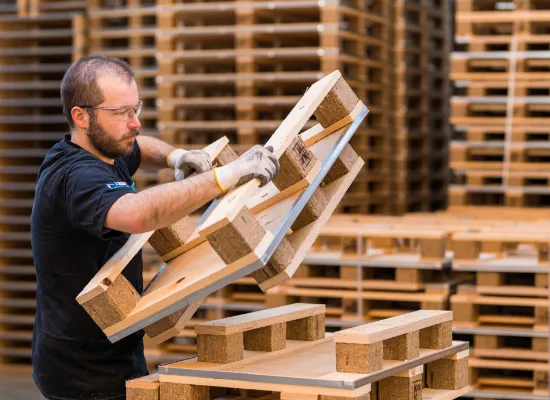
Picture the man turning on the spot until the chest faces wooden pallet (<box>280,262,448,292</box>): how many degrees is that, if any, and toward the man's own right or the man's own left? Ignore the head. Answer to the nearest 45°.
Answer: approximately 45° to the man's own left

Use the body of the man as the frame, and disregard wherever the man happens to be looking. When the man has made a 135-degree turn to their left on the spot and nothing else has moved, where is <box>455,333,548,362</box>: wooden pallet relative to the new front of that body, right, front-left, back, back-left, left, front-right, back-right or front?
right

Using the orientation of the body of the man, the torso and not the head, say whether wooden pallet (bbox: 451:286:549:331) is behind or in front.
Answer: in front

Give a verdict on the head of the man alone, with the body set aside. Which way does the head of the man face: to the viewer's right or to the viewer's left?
to the viewer's right

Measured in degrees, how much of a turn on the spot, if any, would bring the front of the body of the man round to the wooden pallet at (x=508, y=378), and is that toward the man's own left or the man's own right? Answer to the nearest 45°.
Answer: approximately 45° to the man's own left

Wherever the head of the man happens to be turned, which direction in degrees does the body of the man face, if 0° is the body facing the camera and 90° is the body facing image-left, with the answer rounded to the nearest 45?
approximately 270°
